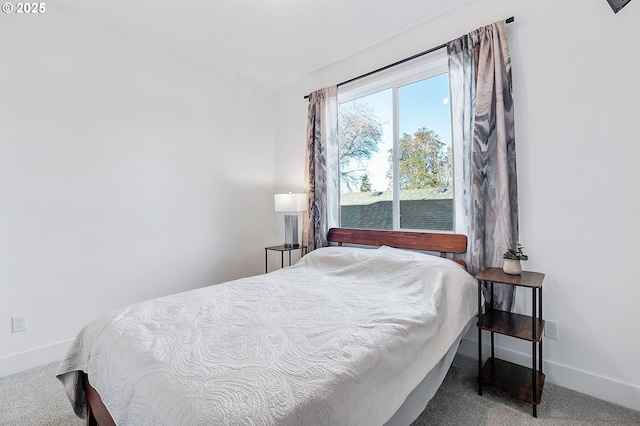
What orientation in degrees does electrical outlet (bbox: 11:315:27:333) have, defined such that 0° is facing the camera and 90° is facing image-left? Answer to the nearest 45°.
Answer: approximately 315°

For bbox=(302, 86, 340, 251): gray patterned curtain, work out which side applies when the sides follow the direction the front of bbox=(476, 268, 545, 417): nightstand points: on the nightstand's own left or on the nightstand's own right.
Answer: on the nightstand's own right

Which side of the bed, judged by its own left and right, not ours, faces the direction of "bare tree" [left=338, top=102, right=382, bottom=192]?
back

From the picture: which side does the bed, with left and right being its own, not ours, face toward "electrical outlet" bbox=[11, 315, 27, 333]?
right

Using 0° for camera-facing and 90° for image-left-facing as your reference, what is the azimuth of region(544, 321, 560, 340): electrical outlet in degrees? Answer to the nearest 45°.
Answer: approximately 45°

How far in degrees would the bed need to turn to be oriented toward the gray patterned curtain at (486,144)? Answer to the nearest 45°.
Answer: approximately 135° to its left

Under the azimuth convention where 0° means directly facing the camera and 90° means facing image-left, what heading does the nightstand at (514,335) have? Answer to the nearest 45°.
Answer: approximately 45°
